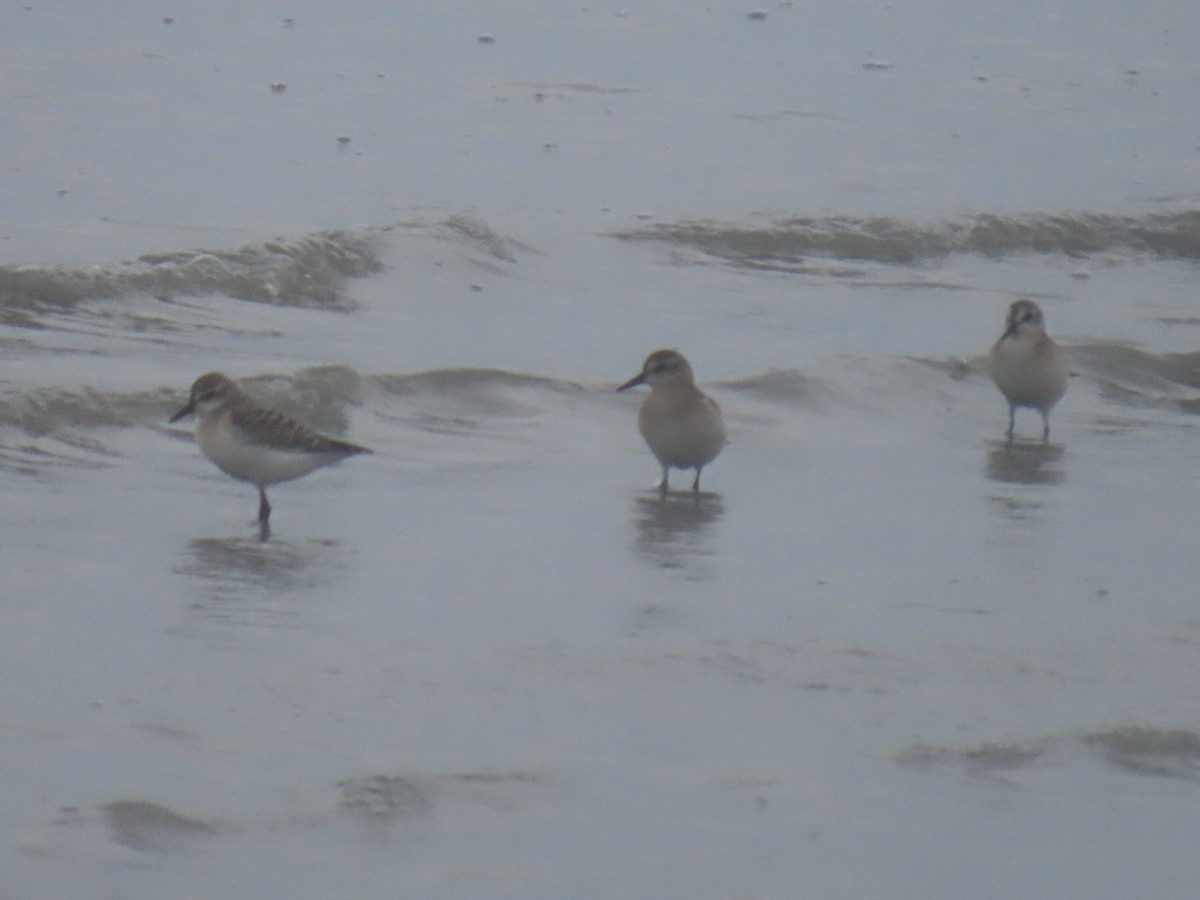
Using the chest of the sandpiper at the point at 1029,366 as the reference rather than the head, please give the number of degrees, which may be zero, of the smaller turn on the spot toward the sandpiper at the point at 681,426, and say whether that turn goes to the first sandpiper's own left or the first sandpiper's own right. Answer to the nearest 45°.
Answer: approximately 45° to the first sandpiper's own right

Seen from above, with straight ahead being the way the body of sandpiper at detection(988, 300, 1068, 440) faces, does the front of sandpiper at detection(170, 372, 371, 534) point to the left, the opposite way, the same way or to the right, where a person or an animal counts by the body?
to the right

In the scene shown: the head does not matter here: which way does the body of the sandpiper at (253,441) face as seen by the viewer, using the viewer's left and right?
facing to the left of the viewer

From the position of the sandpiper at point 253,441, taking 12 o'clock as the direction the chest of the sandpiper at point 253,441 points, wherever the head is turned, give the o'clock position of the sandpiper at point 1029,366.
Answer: the sandpiper at point 1029,366 is roughly at 5 o'clock from the sandpiper at point 253,441.

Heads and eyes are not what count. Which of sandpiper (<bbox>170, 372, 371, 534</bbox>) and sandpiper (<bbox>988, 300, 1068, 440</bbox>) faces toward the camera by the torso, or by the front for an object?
sandpiper (<bbox>988, 300, 1068, 440</bbox>)

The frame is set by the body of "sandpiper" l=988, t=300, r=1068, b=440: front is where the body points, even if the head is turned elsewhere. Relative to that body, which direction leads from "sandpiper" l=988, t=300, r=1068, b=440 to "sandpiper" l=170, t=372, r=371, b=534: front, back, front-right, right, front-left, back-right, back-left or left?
front-right

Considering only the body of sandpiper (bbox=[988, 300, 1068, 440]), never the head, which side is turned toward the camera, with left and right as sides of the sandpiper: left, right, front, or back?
front

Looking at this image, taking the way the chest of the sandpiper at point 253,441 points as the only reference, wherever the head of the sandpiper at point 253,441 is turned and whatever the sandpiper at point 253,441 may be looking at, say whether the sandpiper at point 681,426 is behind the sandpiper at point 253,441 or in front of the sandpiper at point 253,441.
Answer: behind

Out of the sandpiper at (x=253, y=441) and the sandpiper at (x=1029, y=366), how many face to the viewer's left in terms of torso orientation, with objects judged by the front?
1
